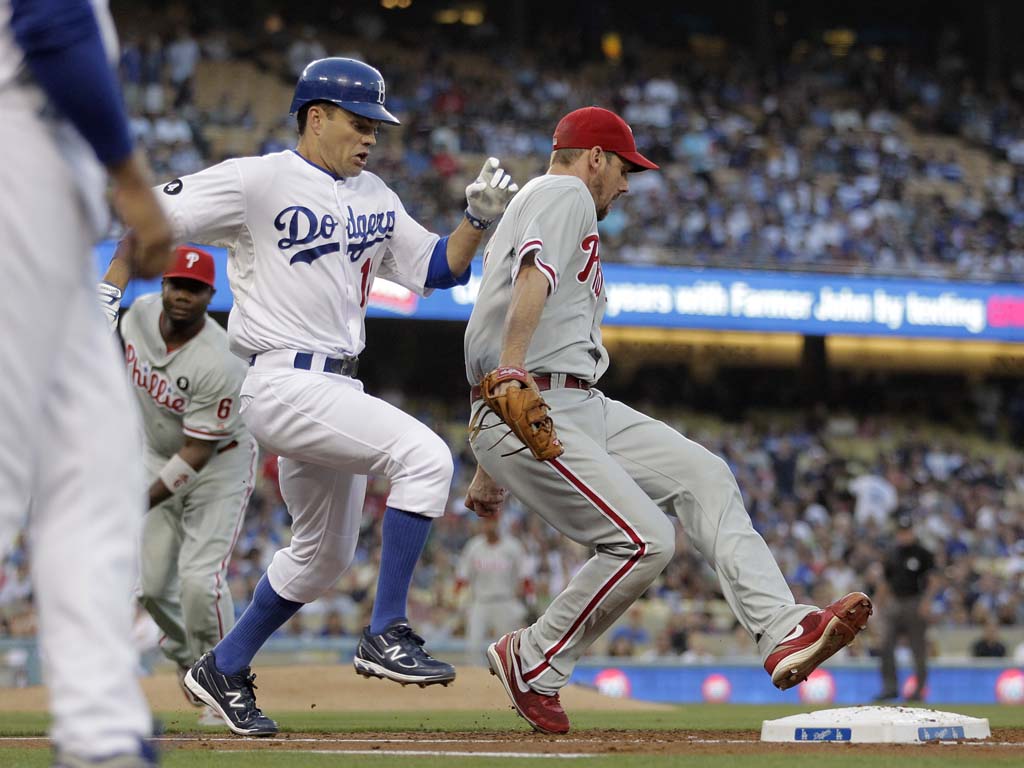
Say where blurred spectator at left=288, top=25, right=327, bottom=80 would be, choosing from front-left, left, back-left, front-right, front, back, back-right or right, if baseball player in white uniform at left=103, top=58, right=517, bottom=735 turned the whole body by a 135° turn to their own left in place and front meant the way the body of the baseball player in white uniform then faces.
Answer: front

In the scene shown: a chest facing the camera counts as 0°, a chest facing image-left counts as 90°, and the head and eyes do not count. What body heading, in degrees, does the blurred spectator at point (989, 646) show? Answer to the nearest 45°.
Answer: approximately 0°

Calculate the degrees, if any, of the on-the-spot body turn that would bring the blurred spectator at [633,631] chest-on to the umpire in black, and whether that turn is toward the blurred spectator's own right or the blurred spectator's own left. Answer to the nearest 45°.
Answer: approximately 45° to the blurred spectator's own left

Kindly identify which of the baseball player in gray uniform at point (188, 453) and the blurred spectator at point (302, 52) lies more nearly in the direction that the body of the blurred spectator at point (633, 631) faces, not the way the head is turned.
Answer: the baseball player in gray uniform

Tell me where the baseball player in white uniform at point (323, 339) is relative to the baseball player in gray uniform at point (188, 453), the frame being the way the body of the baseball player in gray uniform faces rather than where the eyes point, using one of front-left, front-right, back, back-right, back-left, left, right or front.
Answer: front-left

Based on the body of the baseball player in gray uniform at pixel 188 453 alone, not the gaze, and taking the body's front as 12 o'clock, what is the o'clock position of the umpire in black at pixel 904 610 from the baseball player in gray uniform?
The umpire in black is roughly at 6 o'clock from the baseball player in gray uniform.

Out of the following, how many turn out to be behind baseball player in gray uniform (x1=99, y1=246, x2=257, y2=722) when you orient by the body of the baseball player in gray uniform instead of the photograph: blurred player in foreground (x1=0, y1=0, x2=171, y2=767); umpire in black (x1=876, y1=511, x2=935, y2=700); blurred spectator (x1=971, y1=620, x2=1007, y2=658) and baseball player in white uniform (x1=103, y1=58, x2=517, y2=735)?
2

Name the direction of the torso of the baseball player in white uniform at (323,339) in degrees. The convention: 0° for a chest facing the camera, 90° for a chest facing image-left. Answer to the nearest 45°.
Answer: approximately 315°

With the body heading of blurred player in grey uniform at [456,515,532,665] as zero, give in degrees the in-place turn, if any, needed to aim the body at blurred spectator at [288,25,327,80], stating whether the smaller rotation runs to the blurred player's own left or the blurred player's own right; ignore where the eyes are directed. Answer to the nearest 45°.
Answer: approximately 180°

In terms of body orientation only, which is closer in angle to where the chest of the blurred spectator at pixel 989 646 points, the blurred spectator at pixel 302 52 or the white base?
the white base

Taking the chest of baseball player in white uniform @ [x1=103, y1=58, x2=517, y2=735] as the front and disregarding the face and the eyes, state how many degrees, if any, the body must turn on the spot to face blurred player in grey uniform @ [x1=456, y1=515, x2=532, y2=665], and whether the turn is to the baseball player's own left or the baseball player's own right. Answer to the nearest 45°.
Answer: approximately 135° to the baseball player's own left

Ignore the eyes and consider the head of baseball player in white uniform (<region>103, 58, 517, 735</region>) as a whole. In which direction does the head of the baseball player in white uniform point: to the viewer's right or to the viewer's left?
to the viewer's right

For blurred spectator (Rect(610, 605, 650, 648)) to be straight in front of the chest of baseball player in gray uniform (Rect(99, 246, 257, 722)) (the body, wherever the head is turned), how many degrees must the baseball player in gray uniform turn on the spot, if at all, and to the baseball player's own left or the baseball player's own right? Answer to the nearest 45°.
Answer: approximately 180°
